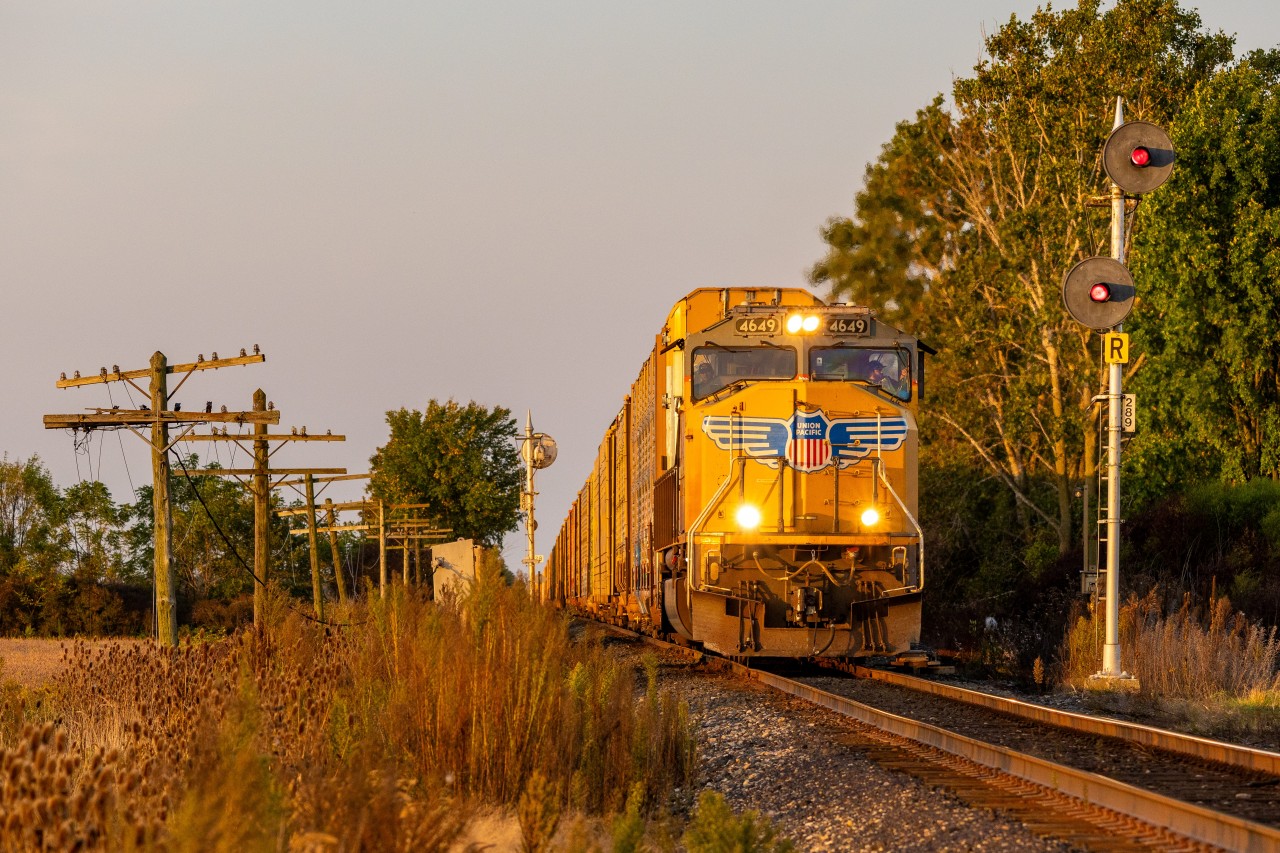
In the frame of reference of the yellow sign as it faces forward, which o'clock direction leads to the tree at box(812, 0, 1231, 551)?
The tree is roughly at 6 o'clock from the yellow sign.

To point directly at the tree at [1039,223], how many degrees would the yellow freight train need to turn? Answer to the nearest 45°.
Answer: approximately 180°

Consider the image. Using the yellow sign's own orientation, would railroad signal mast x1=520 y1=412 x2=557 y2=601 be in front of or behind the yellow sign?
behind

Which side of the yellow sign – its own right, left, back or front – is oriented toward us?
front

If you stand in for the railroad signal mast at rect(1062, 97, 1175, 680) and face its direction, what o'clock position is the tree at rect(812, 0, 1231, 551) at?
The tree is roughly at 6 o'clock from the railroad signal mast.

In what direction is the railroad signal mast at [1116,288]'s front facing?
toward the camera

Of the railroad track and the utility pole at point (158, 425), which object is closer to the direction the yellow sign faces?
the railroad track

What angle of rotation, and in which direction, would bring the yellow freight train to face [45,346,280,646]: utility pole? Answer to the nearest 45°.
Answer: approximately 135° to its right

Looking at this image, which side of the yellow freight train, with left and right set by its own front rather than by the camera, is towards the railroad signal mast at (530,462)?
back

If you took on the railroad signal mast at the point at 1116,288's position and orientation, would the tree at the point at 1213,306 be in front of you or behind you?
behind

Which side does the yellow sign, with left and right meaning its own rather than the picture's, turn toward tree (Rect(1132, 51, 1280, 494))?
back
